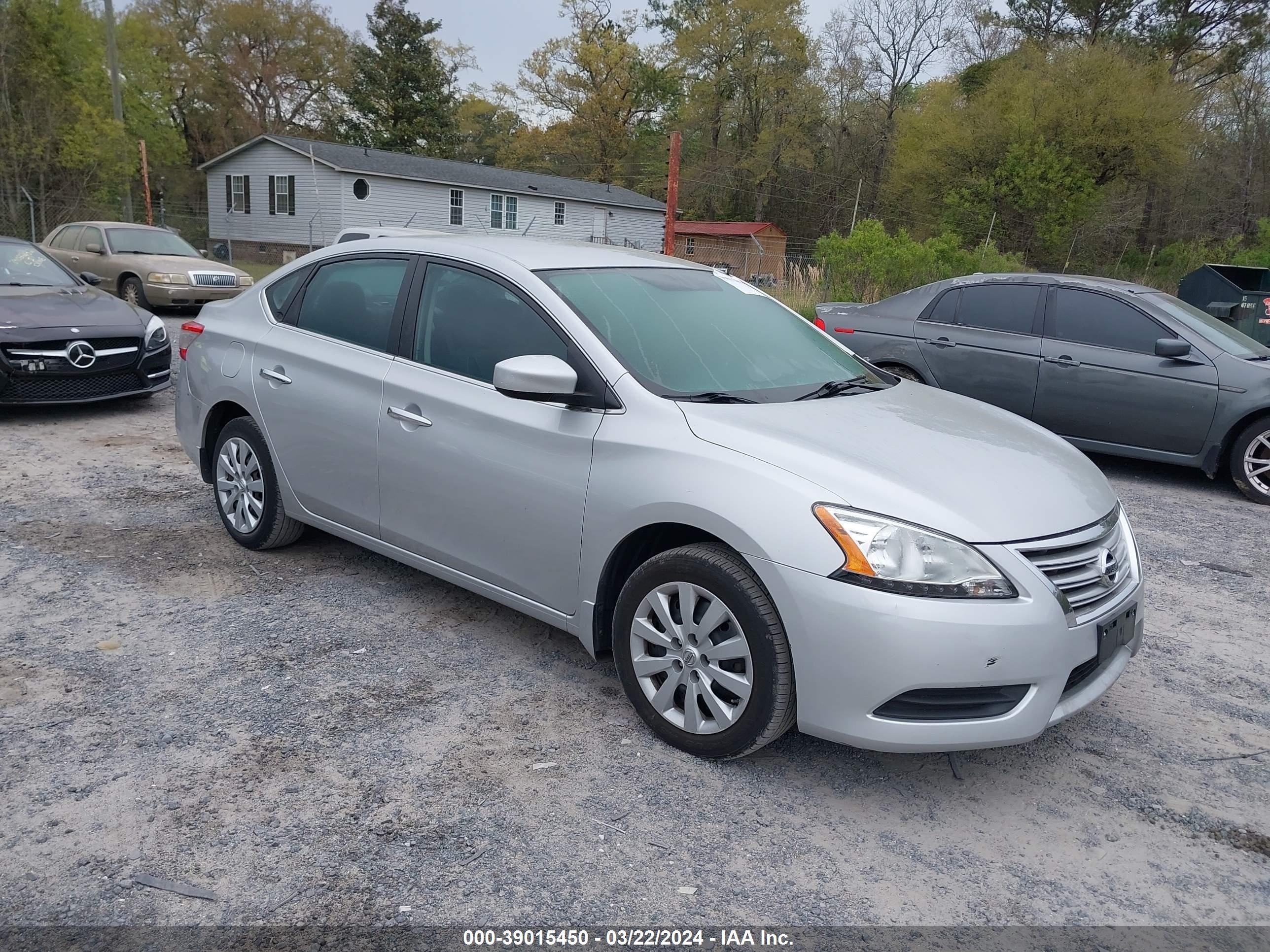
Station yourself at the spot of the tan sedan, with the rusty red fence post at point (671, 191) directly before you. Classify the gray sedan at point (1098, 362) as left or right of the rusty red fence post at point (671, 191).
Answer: right

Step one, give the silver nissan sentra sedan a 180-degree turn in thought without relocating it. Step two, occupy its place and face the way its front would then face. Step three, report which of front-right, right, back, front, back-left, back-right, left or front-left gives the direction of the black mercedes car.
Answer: front

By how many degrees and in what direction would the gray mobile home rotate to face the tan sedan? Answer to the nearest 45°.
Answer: approximately 45° to its right

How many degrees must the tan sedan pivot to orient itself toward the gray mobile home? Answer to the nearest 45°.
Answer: approximately 135° to its left

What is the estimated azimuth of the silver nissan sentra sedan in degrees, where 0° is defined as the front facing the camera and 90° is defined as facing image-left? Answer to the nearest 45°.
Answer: approximately 315°

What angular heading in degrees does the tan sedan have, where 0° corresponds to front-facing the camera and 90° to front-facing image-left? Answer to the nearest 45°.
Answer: approximately 315°

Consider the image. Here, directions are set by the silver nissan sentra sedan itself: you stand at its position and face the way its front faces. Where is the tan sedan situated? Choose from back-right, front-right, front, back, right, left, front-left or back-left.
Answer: back
